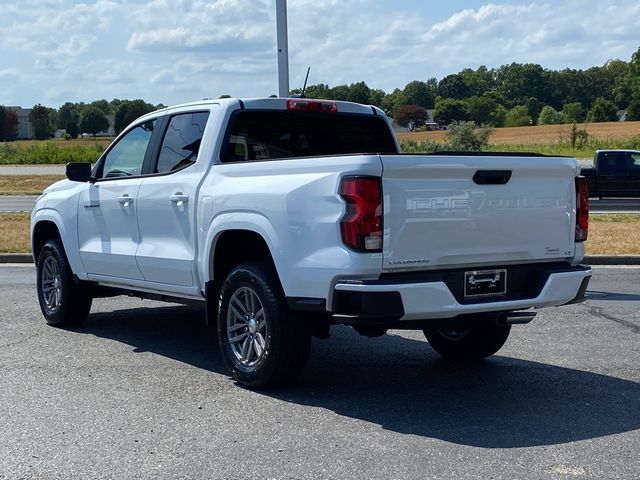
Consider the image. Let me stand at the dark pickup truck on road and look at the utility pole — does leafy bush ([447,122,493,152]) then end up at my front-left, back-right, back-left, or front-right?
back-right

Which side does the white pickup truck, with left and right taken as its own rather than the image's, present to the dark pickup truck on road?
right

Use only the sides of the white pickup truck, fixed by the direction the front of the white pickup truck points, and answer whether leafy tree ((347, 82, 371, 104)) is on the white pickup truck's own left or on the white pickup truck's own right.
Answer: on the white pickup truck's own right

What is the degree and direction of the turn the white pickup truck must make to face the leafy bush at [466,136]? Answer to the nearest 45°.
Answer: approximately 45° to its right

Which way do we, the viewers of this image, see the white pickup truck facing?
facing away from the viewer and to the left of the viewer
